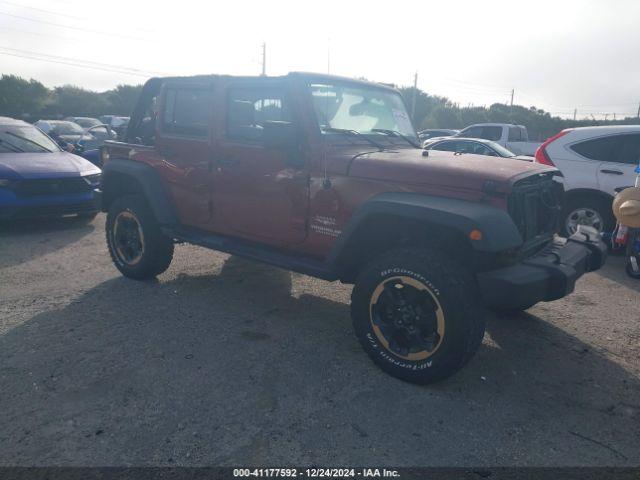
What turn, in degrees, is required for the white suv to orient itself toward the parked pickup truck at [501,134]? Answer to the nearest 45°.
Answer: approximately 90° to its left

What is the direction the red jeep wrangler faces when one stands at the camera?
facing the viewer and to the right of the viewer

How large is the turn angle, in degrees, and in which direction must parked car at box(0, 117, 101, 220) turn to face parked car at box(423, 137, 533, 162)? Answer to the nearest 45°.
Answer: approximately 45° to its left

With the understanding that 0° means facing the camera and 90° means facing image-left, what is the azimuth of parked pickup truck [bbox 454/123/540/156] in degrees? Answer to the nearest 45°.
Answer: approximately 90°

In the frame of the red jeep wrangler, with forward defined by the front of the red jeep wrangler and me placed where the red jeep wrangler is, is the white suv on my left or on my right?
on my left

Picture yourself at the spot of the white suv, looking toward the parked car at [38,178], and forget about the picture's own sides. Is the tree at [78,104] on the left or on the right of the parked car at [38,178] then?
right

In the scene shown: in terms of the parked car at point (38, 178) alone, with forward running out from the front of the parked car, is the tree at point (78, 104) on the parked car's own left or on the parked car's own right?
on the parked car's own left

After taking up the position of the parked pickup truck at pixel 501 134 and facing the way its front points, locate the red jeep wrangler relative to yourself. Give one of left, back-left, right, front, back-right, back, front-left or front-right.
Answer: left

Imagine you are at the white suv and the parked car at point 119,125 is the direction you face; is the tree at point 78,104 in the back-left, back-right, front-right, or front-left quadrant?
front-right

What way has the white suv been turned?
to the viewer's right

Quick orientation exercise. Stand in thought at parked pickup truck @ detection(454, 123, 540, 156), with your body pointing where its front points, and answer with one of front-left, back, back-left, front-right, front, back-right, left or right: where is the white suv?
left

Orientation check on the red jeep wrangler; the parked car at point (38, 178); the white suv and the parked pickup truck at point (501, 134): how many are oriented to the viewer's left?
1

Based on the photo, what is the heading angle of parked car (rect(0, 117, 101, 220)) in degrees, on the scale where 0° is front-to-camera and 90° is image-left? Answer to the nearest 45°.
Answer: approximately 315°

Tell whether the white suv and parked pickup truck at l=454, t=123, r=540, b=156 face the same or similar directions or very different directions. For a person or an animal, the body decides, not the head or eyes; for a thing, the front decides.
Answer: very different directions

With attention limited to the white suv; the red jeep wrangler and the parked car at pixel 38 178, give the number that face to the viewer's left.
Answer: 0

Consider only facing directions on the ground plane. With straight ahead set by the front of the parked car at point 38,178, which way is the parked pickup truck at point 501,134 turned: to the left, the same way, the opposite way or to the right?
the opposite way

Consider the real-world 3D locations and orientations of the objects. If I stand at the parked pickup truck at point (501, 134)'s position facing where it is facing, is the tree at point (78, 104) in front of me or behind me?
in front
